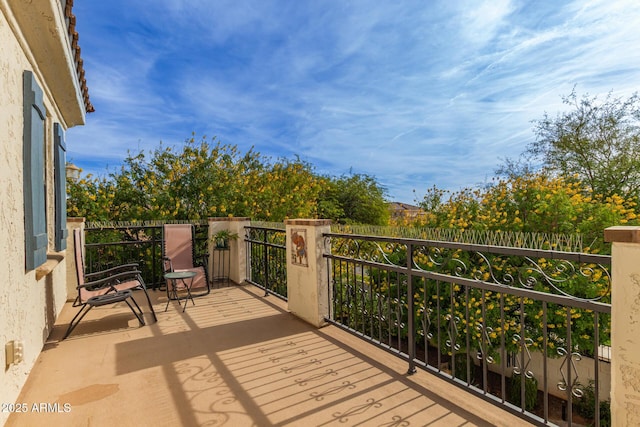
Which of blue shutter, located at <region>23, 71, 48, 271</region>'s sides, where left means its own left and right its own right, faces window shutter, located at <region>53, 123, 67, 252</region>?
left

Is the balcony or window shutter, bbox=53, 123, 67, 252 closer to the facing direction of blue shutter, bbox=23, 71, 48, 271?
the balcony

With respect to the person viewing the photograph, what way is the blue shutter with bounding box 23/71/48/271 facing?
facing to the right of the viewer

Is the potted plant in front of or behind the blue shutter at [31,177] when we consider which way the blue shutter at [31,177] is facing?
in front

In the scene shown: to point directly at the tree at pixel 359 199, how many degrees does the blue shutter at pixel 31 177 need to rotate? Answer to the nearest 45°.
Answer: approximately 45° to its left

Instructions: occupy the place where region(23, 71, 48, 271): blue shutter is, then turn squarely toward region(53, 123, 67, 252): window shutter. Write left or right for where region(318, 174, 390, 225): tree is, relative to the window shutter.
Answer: right

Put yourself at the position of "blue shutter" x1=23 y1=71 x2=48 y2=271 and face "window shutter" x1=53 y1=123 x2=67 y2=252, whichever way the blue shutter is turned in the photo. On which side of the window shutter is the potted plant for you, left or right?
right

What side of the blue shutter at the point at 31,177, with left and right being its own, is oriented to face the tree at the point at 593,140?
front
